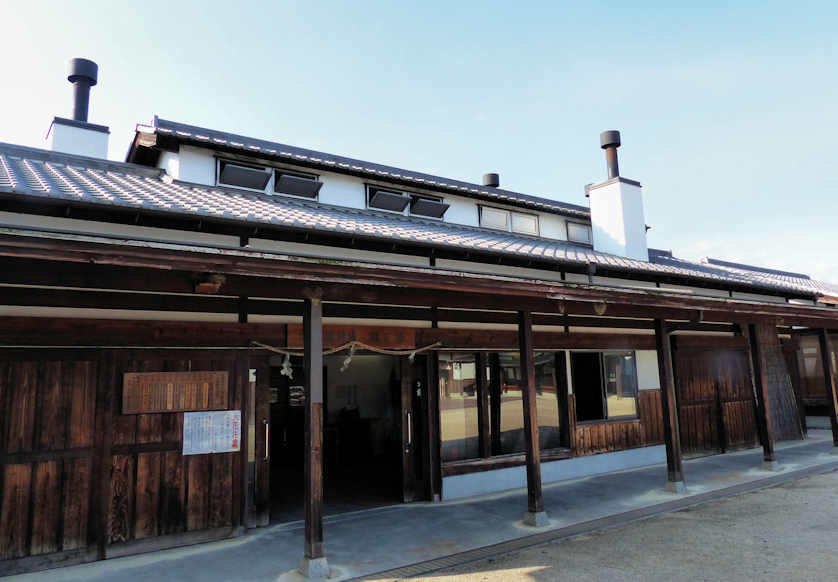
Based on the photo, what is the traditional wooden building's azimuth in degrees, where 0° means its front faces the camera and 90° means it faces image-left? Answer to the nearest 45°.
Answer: approximately 315°

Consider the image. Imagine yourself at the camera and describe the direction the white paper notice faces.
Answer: facing the viewer
